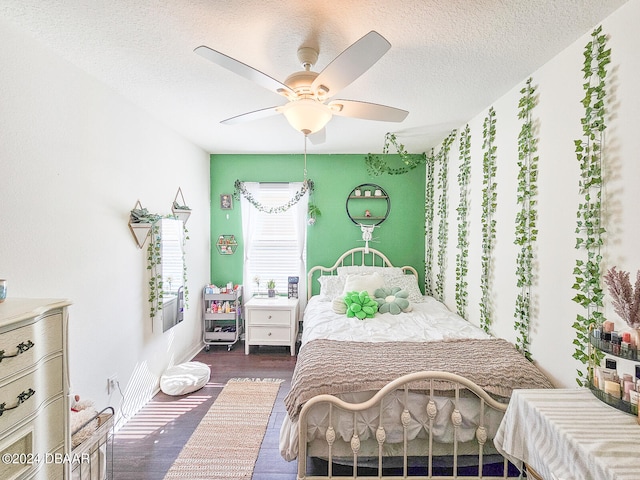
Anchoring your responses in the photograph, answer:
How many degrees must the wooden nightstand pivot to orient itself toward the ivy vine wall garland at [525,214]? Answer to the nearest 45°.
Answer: approximately 45° to its left

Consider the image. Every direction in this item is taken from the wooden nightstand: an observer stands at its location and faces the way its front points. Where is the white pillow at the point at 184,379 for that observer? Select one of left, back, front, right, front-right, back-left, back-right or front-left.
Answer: front-right

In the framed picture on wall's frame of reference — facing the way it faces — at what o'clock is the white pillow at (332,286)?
The white pillow is roughly at 10 o'clock from the framed picture on wall.

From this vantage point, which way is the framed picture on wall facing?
toward the camera

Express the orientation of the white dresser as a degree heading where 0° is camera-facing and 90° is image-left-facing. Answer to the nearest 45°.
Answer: approximately 315°

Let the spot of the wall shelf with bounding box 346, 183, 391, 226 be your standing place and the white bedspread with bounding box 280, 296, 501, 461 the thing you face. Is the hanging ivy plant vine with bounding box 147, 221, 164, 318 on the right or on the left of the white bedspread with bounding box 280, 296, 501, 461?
right

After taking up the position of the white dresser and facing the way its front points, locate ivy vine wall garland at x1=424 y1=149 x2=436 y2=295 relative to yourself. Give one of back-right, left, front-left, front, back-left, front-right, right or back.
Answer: front-left

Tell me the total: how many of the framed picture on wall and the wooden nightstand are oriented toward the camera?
2

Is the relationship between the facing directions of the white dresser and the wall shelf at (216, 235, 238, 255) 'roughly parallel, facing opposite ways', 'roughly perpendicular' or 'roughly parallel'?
roughly perpendicular

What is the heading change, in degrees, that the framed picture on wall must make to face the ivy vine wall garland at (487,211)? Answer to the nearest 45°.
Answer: approximately 45° to its left

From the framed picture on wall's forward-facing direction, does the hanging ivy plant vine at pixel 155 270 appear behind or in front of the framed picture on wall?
in front

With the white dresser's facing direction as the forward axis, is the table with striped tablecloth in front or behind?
in front

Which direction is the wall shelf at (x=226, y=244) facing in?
toward the camera

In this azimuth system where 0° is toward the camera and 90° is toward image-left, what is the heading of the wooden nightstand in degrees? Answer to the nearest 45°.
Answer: approximately 0°
